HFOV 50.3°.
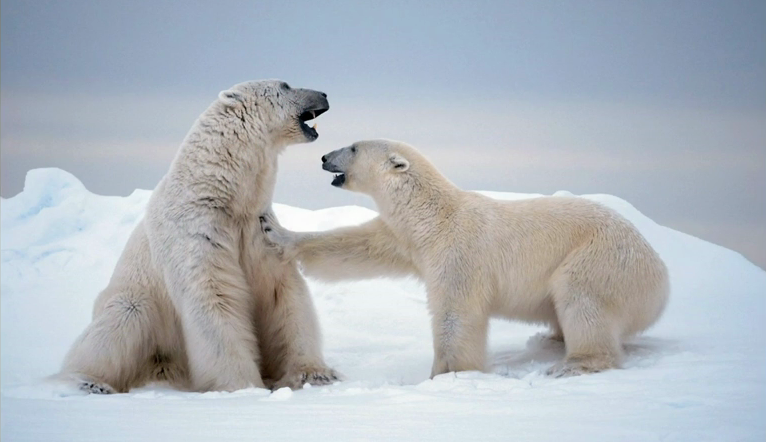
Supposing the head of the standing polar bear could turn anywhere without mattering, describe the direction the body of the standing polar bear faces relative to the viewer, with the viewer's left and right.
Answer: facing to the left of the viewer

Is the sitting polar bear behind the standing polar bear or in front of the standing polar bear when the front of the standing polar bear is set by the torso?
in front
